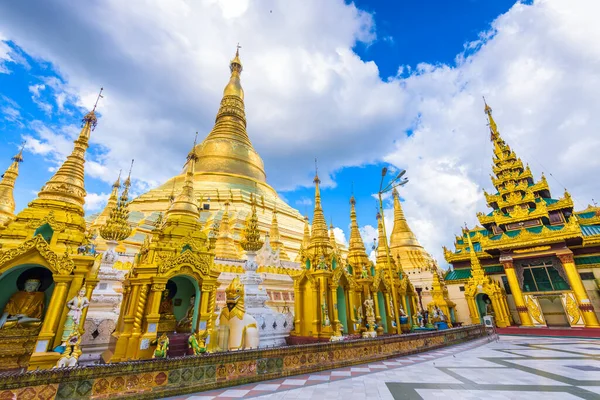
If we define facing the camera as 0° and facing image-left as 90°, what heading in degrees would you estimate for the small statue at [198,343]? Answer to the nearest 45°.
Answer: approximately 315°

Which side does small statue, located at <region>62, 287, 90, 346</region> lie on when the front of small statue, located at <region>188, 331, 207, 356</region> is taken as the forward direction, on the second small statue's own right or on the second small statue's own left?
on the second small statue's own right

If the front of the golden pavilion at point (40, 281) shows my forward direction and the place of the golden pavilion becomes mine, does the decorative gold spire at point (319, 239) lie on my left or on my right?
on my left

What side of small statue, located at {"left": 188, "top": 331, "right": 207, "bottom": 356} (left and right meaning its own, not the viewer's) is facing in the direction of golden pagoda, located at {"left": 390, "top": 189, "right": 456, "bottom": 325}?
left

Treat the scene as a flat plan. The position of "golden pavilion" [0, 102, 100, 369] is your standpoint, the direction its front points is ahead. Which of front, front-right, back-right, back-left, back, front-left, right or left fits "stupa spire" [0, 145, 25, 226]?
back

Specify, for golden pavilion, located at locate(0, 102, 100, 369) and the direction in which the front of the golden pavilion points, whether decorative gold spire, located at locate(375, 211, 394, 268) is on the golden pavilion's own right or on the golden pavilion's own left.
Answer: on the golden pavilion's own left

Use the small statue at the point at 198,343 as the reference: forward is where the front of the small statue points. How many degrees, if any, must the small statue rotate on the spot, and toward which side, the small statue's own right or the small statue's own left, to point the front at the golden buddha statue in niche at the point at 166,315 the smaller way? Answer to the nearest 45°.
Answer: approximately 180°

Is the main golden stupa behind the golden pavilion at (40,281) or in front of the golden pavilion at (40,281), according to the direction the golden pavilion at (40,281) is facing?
behind

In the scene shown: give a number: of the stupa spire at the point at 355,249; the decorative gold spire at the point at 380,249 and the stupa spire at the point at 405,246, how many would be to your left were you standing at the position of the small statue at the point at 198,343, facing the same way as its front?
3

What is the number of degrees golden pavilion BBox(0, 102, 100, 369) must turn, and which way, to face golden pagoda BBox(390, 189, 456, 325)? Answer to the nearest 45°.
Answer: approximately 90° to its left

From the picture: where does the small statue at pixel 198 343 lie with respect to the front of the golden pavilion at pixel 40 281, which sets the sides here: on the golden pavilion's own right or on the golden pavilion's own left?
on the golden pavilion's own left
